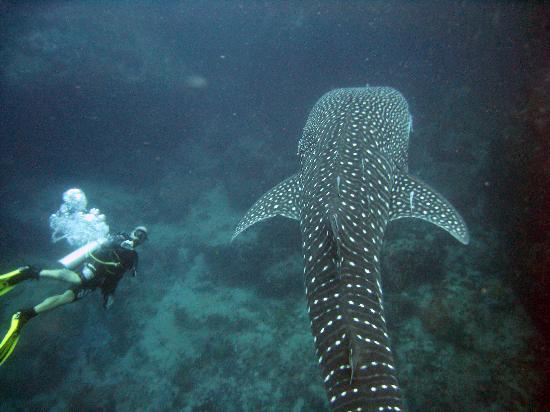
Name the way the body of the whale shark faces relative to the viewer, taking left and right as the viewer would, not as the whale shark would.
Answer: facing away from the viewer

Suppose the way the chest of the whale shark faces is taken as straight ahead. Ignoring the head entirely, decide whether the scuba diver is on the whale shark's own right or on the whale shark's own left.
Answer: on the whale shark's own left
